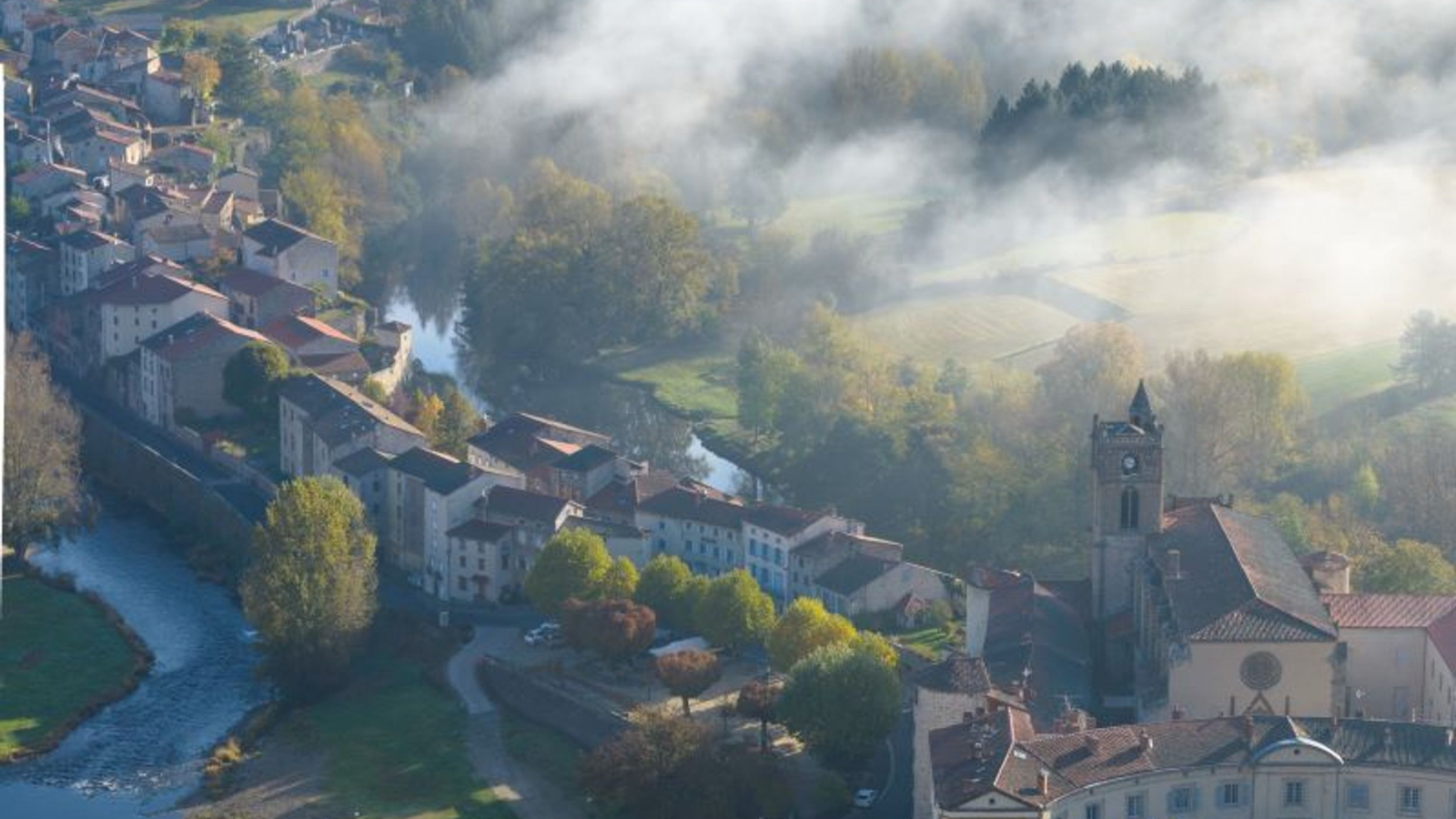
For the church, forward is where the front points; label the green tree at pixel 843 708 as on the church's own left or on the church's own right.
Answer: on the church's own right

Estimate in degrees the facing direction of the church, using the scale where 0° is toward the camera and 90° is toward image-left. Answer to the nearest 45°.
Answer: approximately 0°
